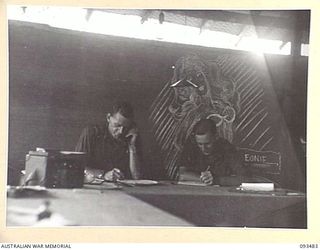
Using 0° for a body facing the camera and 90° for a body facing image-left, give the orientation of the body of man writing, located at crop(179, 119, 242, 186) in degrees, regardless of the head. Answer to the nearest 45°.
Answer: approximately 0°
